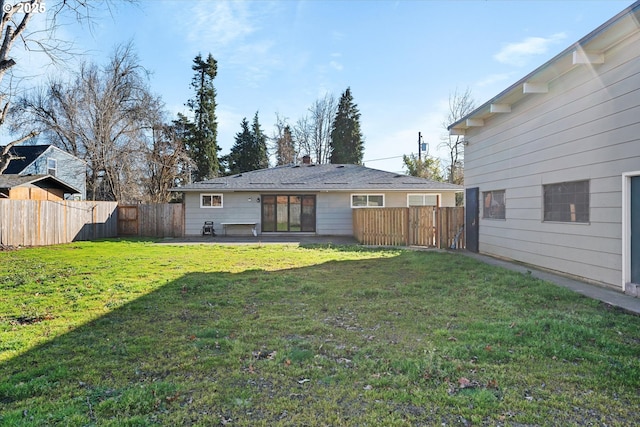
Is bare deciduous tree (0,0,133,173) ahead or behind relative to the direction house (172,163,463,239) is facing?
behind
